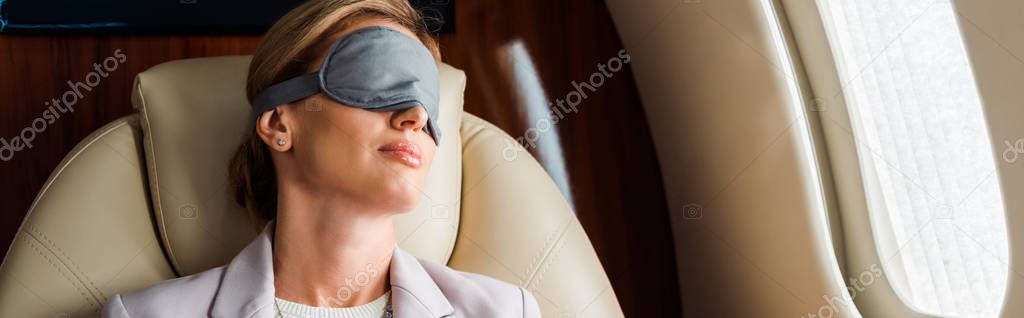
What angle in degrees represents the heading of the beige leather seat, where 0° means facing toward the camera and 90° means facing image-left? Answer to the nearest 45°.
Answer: approximately 0°
